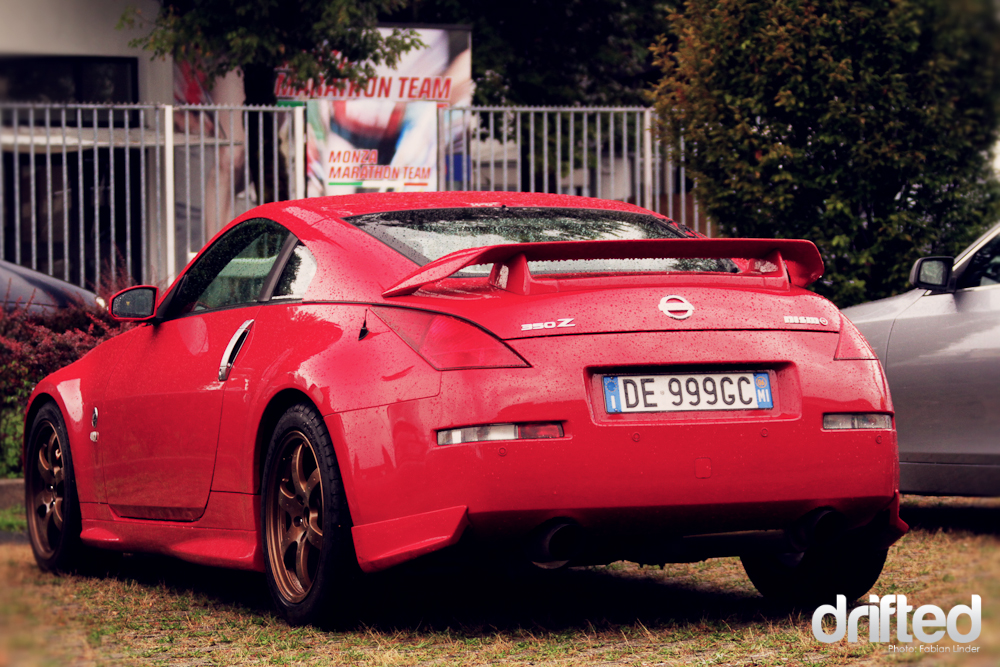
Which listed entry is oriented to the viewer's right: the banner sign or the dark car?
the dark car

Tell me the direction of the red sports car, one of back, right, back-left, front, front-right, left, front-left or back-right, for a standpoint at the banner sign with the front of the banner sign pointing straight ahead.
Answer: front

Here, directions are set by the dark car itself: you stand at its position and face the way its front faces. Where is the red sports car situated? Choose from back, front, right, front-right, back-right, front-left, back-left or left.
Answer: right

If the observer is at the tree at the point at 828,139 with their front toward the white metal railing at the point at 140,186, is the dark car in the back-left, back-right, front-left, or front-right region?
front-left

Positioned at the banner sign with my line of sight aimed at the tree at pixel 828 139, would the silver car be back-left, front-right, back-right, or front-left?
front-right

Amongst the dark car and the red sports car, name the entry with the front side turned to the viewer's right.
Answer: the dark car

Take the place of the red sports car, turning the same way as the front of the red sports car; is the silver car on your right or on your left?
on your right

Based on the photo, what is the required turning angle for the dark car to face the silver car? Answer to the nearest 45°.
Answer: approximately 45° to its right

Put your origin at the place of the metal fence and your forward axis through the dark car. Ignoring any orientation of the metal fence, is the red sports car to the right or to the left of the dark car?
left

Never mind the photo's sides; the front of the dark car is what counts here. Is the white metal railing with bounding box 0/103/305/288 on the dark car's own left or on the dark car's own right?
on the dark car's own left

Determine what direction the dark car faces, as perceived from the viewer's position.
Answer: facing to the right of the viewer

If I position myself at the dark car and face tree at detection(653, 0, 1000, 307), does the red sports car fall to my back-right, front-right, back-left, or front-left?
front-right

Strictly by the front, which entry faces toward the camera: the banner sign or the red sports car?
the banner sign

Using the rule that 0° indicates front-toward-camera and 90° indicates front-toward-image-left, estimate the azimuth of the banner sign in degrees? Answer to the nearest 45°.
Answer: approximately 0°

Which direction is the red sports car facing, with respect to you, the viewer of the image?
facing away from the viewer and to the left of the viewer
